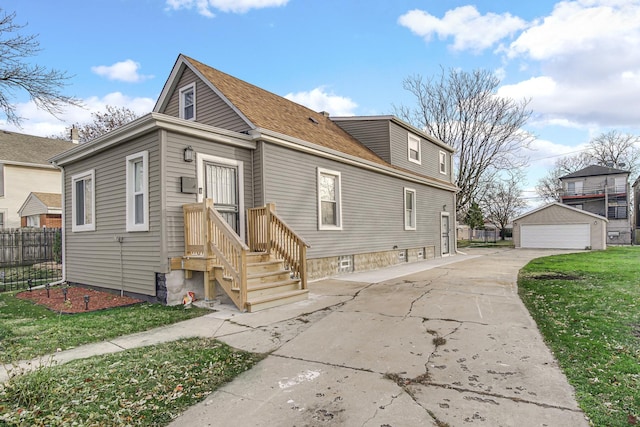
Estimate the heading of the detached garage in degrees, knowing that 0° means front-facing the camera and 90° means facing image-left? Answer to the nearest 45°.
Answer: approximately 0°

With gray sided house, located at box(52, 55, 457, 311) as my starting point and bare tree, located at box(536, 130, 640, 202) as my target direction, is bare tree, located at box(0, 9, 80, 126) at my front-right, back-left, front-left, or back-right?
back-left

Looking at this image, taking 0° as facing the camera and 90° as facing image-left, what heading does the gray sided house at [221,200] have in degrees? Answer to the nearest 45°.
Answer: approximately 45°

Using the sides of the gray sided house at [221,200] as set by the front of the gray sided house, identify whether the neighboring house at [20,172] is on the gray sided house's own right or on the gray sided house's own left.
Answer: on the gray sided house's own right

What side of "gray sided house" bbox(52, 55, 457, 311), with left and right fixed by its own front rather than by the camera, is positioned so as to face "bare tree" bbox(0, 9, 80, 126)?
right

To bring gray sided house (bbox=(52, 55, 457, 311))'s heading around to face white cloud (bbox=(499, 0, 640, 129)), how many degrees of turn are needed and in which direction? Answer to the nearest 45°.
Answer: approximately 135° to its left
